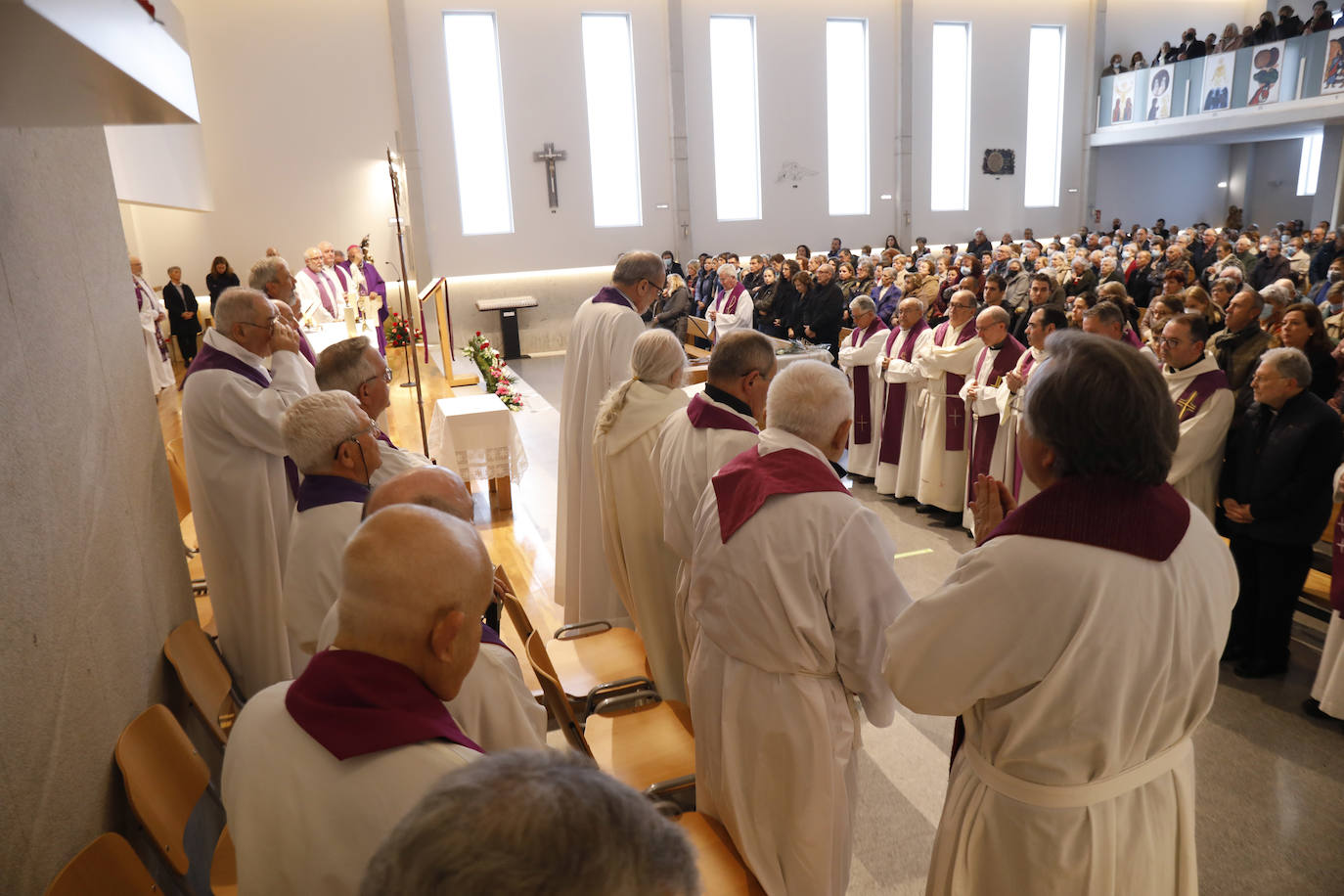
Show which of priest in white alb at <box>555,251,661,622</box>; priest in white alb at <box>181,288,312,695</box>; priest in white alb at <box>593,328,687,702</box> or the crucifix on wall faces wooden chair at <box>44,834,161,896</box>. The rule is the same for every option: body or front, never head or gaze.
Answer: the crucifix on wall

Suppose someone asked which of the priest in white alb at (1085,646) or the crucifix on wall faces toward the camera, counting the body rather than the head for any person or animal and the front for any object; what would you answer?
the crucifix on wall

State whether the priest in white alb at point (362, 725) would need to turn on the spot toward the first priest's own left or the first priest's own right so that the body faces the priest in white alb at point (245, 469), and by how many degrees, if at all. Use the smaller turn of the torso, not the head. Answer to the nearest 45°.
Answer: approximately 45° to the first priest's own left

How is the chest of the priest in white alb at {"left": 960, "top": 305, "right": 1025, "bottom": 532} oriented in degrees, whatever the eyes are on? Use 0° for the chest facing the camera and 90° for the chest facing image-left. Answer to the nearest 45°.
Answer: approximately 45°

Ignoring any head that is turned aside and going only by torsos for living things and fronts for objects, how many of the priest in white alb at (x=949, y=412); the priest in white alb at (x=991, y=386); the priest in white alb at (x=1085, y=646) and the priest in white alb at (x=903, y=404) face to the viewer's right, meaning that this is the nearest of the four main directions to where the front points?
0

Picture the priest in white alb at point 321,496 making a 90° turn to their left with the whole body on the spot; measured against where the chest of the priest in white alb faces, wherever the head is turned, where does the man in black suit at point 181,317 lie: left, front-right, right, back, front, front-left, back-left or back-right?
front-right

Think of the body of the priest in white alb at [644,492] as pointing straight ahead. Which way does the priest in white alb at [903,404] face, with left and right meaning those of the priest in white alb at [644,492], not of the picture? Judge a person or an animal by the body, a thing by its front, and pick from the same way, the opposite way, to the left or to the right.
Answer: the opposite way

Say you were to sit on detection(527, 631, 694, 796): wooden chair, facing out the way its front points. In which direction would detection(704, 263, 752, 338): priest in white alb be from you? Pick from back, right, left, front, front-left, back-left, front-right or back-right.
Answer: left

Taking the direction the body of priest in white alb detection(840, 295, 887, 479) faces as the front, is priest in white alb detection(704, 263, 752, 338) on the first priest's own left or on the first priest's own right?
on the first priest's own right

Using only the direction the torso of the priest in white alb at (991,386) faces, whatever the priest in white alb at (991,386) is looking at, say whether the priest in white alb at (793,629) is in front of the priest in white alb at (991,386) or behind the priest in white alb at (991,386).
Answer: in front

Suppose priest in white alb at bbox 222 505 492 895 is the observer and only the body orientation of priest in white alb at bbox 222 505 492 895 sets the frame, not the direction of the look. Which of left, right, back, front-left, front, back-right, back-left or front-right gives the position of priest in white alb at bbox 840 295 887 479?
front

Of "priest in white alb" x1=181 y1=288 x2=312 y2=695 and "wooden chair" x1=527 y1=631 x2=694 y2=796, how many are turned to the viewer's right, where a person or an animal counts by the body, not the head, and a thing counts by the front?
2

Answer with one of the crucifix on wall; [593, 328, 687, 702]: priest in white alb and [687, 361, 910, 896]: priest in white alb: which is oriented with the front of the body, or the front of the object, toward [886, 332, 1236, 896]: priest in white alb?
the crucifix on wall

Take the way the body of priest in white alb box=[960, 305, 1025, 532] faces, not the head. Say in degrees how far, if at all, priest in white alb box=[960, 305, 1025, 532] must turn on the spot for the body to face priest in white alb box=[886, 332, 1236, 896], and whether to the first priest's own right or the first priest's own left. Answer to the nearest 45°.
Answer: approximately 45° to the first priest's own left

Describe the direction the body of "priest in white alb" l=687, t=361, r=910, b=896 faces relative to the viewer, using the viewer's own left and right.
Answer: facing away from the viewer and to the right of the viewer

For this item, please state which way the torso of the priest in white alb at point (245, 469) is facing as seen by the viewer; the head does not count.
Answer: to the viewer's right
